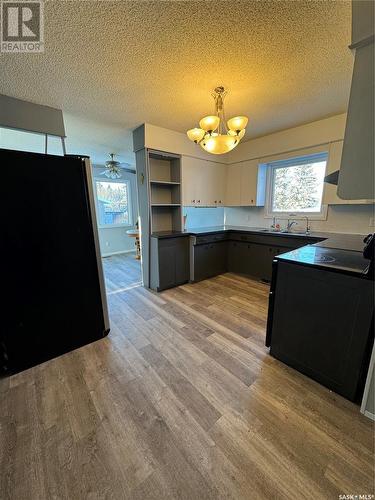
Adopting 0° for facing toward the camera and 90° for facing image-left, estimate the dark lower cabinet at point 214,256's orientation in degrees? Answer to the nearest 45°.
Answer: approximately 0°

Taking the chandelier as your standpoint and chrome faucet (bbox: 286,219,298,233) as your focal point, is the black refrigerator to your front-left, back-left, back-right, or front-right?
back-left

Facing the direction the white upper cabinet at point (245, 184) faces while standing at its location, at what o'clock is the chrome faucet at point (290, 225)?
The chrome faucet is roughly at 8 o'clock from the white upper cabinet.

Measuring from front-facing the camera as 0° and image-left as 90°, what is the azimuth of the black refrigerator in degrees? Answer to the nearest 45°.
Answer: approximately 225°

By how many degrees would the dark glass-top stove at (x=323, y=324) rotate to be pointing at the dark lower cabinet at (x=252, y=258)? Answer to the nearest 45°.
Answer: approximately 90° to its right

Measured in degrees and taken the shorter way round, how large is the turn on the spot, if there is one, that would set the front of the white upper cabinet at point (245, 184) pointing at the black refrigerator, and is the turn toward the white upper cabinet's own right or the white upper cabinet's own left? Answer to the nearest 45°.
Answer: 0° — it already faces it
